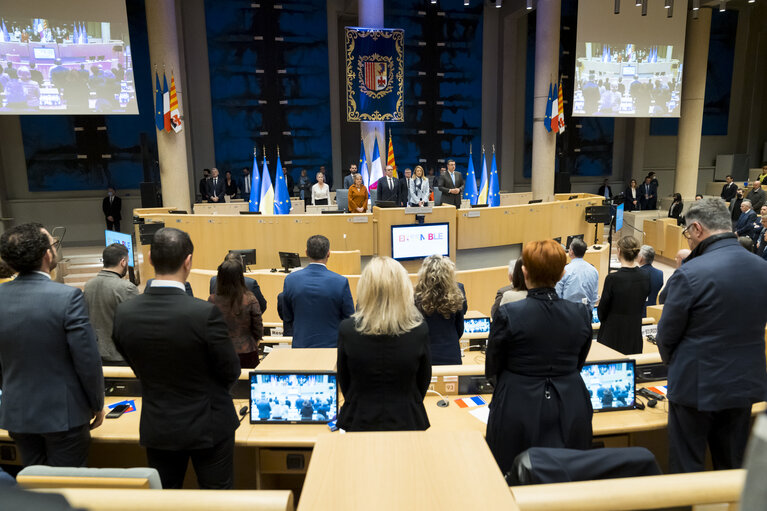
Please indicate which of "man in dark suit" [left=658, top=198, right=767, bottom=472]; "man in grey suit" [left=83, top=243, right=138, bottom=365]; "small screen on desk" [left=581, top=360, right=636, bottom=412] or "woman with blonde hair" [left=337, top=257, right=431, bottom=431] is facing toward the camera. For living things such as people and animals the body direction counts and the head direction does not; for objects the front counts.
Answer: the small screen on desk

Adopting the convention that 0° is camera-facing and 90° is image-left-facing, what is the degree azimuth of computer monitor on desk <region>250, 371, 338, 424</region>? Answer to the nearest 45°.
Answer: approximately 0°

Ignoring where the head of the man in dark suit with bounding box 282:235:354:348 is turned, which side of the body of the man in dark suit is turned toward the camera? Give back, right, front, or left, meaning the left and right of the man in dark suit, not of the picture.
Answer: back

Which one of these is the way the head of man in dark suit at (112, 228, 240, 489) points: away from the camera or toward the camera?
away from the camera

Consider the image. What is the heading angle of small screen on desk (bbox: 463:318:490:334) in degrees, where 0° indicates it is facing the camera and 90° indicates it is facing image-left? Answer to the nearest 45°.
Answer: approximately 0°

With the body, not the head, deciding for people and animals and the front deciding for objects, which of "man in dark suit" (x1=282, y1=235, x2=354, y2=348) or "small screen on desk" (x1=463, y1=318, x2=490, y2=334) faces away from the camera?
the man in dark suit

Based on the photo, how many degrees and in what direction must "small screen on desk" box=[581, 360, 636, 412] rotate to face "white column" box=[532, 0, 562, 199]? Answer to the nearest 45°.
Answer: approximately 180°

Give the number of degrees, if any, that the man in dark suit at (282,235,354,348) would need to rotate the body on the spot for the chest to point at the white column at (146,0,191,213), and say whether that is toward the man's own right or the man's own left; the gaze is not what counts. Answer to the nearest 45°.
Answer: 0° — they already face it

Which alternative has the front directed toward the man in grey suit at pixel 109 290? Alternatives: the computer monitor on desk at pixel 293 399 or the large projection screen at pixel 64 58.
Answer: the large projection screen

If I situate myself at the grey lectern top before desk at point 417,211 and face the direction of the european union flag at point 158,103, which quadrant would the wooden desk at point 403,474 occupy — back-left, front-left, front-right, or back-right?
back-left

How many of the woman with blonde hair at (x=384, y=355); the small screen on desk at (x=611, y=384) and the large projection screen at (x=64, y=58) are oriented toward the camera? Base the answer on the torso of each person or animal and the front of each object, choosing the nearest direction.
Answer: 2

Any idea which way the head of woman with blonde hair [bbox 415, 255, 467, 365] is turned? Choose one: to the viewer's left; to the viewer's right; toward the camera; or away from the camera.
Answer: away from the camera

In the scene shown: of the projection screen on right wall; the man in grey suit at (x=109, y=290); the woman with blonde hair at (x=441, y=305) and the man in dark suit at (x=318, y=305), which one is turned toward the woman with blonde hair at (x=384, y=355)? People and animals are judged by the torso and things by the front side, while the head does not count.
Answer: the projection screen on right wall

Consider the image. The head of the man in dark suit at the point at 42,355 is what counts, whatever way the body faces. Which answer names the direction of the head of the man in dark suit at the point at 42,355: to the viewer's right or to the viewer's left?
to the viewer's right

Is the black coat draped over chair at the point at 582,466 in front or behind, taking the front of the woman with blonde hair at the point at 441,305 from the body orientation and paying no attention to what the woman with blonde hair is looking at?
behind

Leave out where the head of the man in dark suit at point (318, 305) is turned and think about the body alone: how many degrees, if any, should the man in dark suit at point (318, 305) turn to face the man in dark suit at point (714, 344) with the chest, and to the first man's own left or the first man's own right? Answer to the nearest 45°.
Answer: approximately 135° to the first man's own right

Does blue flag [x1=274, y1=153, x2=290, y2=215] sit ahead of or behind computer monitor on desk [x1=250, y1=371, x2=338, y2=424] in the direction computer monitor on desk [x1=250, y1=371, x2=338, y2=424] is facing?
behind

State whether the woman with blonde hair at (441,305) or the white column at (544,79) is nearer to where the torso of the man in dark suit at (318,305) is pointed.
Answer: the white column
